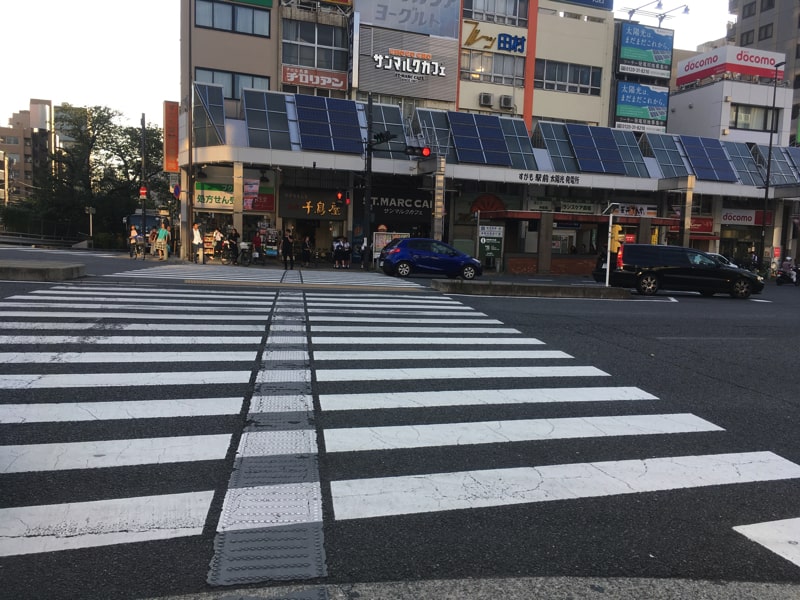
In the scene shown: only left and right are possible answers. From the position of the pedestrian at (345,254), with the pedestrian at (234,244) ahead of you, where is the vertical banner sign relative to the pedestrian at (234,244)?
right

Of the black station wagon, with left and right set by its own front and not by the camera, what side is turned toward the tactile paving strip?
right

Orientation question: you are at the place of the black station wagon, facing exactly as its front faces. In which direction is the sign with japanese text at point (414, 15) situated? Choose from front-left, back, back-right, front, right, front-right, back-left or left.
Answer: back-left

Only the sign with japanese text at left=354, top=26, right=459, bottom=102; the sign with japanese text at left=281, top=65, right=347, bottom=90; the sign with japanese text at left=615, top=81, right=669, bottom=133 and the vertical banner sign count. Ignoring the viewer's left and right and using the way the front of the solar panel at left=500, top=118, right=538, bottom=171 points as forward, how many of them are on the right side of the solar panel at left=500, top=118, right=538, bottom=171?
3

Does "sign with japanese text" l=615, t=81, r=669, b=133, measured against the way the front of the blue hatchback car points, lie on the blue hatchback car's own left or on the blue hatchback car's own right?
on the blue hatchback car's own left

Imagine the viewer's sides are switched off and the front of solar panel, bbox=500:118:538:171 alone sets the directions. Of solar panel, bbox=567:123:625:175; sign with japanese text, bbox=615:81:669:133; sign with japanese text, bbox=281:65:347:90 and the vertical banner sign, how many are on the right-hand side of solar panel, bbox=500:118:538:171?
2

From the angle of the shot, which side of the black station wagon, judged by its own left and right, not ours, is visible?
right
